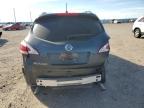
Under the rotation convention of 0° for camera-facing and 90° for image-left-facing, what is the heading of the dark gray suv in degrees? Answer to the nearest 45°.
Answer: approximately 180°

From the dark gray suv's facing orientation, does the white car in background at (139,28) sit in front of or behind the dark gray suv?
in front
